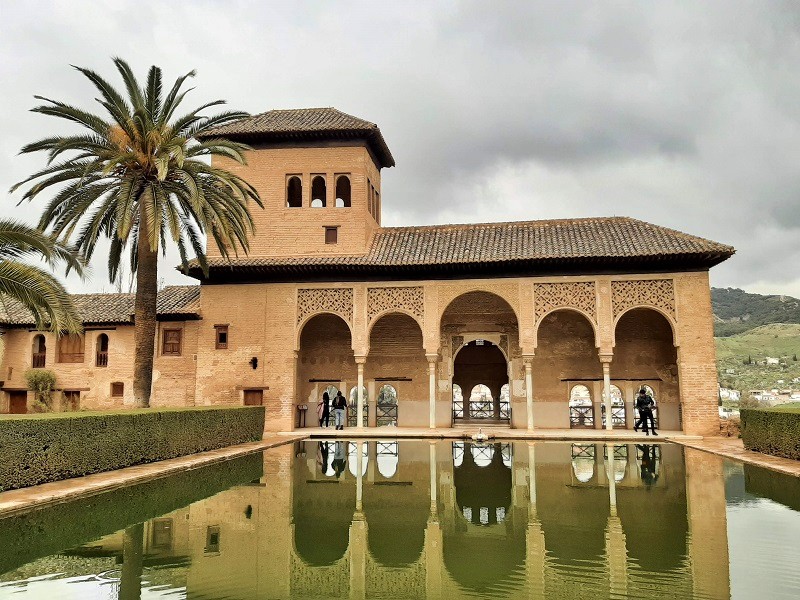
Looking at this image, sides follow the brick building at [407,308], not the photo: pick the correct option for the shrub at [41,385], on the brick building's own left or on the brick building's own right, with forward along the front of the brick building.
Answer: on the brick building's own right

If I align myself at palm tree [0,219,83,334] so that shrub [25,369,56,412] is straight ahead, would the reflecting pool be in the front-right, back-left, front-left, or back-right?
back-right

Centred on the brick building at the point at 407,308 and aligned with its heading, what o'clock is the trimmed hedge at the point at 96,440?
The trimmed hedge is roughly at 1 o'clock from the brick building.

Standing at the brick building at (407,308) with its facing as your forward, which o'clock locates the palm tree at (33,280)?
The palm tree is roughly at 1 o'clock from the brick building.

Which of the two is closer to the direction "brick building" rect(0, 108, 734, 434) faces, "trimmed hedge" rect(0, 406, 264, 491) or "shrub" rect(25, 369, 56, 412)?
the trimmed hedge

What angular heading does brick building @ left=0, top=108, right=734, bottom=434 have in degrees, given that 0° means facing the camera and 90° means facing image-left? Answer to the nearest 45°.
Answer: approximately 0°

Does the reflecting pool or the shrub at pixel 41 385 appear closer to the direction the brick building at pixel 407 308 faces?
the reflecting pool

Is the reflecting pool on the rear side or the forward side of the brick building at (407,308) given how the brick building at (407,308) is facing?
on the forward side

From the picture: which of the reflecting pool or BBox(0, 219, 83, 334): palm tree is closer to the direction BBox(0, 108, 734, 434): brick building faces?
the reflecting pool
